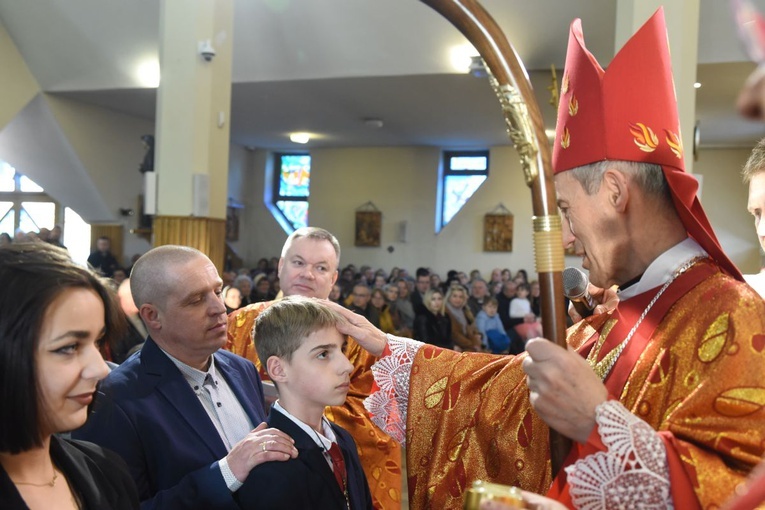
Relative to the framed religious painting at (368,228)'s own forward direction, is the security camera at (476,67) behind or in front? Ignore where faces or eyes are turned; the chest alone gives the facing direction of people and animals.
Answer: in front

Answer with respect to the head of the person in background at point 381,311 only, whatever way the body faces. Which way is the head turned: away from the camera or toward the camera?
toward the camera

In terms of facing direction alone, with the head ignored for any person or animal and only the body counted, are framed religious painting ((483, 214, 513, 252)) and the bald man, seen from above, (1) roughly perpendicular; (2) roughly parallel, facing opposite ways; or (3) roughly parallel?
roughly perpendicular

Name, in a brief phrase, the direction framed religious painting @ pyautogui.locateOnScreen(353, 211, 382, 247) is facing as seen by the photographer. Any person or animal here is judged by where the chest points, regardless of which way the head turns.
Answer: facing the viewer

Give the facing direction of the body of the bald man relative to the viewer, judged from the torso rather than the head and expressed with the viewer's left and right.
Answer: facing the viewer and to the right of the viewer

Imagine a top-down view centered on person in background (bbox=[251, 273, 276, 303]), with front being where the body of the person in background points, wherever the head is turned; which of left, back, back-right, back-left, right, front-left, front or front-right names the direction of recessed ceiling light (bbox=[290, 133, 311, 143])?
back-left

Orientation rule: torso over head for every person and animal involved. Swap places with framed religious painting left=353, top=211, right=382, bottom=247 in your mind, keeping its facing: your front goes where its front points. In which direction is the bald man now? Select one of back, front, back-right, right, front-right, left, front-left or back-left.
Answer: front

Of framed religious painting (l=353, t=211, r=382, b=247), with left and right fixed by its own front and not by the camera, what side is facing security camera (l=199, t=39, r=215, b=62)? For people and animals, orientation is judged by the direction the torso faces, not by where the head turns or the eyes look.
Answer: front

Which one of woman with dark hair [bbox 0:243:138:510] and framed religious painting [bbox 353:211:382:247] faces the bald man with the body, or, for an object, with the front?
the framed religious painting

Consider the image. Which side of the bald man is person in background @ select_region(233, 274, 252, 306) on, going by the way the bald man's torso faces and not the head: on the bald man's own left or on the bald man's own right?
on the bald man's own left

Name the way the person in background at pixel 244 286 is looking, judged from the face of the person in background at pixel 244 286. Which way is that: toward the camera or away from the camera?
toward the camera

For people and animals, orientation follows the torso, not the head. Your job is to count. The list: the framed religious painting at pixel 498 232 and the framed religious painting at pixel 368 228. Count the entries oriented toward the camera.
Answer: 2

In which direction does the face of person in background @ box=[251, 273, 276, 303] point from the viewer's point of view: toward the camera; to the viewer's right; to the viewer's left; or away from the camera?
toward the camera

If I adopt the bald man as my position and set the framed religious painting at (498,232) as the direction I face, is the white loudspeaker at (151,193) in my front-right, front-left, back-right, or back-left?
front-left

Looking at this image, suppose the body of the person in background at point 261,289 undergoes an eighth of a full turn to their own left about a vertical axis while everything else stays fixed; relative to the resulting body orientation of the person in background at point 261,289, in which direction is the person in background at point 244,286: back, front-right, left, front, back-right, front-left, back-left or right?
right

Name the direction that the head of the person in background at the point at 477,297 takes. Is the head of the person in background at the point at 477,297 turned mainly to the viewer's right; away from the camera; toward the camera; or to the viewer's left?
toward the camera

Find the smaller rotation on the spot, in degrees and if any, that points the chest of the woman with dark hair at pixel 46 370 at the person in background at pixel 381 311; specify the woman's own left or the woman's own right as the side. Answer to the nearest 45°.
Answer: approximately 90° to the woman's own left

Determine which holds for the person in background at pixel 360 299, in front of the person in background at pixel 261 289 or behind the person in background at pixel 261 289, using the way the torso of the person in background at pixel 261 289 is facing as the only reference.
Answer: in front

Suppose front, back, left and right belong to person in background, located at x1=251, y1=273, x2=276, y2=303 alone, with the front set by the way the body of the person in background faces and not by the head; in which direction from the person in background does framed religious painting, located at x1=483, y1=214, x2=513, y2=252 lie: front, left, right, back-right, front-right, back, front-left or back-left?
left
